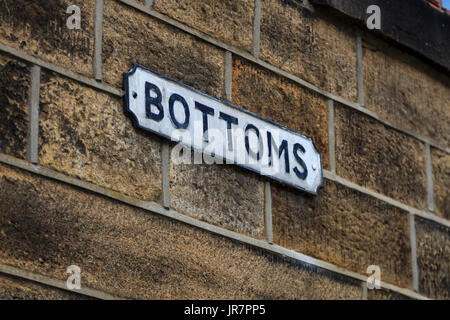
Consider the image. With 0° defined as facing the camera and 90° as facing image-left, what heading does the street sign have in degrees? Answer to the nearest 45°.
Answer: approximately 315°
